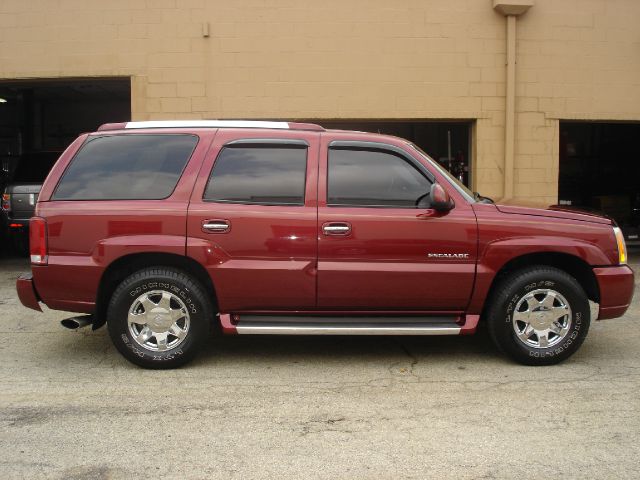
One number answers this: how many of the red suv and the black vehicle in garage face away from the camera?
1

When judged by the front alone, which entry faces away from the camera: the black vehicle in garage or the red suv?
the black vehicle in garage

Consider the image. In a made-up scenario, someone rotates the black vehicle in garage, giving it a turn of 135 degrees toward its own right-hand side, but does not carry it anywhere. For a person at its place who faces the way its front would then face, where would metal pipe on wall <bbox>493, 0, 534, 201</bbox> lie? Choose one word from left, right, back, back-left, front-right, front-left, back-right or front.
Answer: front

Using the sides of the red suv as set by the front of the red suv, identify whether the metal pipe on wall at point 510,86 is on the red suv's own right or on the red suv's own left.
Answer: on the red suv's own left

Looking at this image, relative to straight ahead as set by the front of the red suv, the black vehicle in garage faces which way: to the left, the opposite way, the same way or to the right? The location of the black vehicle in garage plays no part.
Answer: to the left

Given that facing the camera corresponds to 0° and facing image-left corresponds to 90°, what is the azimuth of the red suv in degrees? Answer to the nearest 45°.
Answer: approximately 270°

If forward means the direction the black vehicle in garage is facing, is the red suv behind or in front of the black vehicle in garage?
behind

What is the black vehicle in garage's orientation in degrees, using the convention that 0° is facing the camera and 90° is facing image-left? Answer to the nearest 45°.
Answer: approximately 180°
